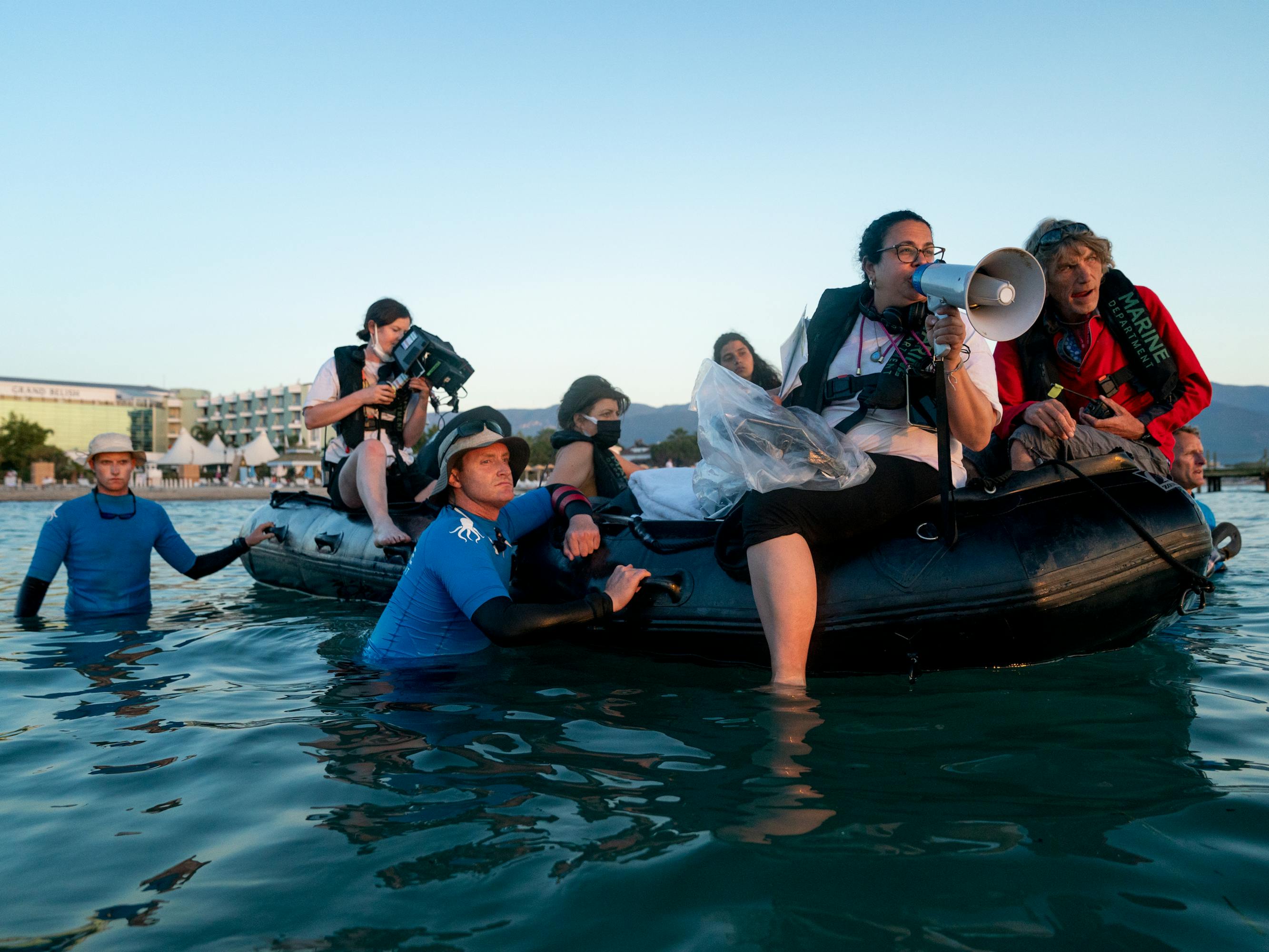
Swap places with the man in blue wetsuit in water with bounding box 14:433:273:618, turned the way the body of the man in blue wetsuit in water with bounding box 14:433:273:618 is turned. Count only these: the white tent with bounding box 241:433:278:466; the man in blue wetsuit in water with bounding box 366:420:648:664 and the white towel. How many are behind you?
1

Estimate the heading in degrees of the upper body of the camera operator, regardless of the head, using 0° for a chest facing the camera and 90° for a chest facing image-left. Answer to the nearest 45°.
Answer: approximately 315°

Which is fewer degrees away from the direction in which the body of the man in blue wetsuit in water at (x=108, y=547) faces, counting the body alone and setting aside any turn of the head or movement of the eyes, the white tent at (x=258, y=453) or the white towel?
the white towel

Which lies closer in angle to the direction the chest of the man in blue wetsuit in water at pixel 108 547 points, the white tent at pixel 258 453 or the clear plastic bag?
the clear plastic bag
